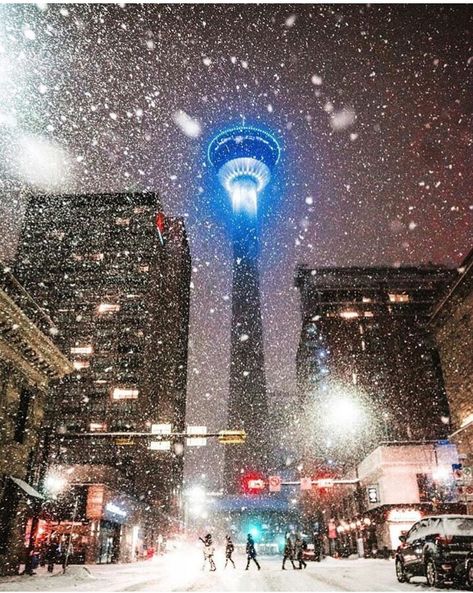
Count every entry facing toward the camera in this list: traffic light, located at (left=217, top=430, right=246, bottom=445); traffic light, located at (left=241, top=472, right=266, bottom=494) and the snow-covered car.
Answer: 2

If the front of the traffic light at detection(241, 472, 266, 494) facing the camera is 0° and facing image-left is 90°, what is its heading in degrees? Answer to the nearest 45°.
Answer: approximately 0°
